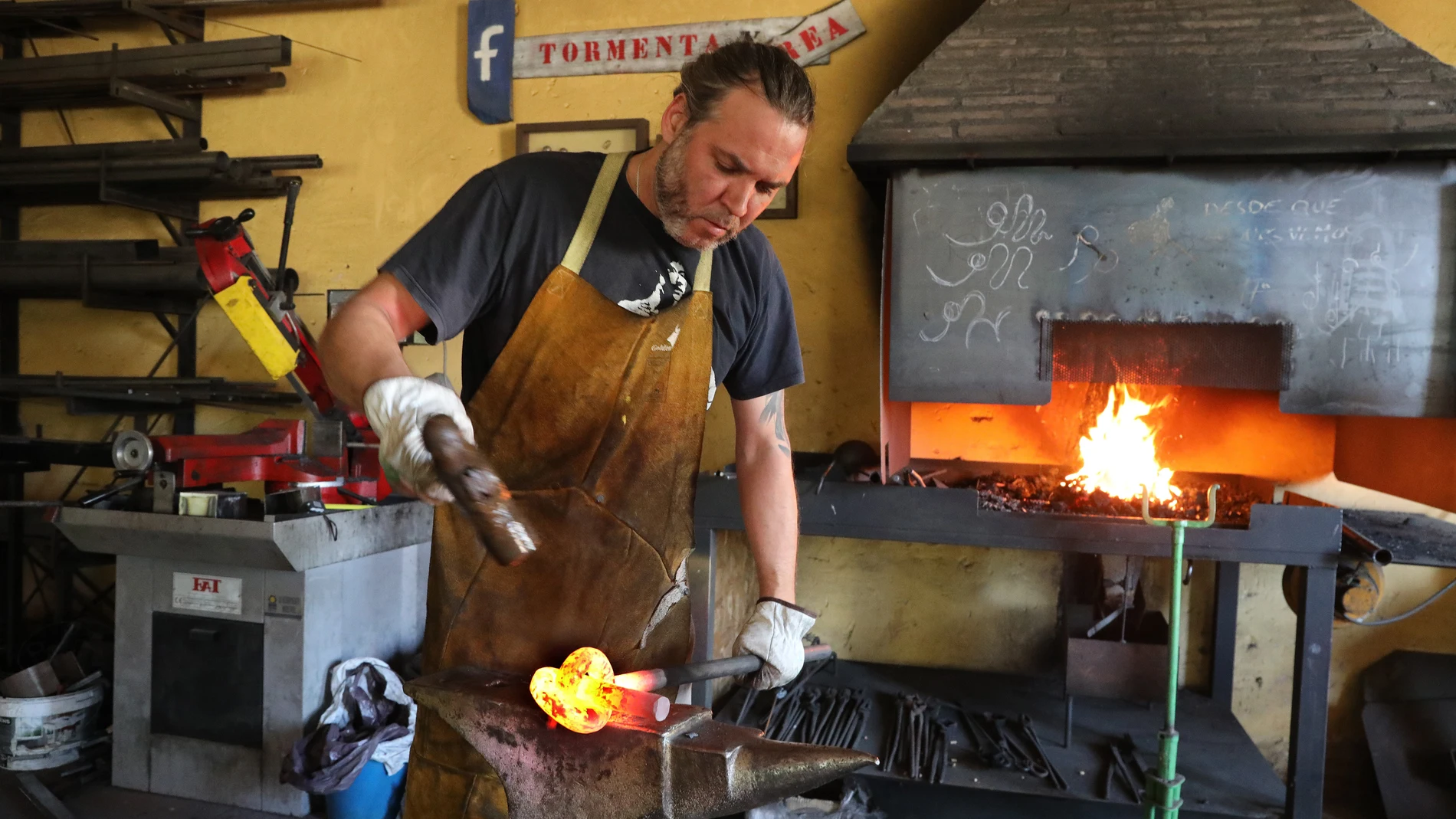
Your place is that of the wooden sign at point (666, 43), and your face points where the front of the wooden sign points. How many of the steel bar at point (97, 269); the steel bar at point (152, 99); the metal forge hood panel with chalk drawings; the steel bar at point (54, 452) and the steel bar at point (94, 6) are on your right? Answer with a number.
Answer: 4

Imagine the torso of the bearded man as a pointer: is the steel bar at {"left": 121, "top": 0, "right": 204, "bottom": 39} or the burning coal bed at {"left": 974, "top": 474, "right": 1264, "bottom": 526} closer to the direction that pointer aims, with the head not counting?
the burning coal bed

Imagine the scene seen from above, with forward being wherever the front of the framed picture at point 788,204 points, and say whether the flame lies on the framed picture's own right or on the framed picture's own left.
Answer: on the framed picture's own left

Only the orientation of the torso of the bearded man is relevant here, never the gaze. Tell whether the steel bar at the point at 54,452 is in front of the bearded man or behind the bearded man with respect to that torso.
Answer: behind

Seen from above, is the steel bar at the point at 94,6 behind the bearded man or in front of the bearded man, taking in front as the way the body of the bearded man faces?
behind

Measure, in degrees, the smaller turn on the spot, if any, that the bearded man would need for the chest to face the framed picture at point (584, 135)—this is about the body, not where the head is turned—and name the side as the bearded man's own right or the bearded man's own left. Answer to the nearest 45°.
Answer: approximately 135° to the bearded man's own left

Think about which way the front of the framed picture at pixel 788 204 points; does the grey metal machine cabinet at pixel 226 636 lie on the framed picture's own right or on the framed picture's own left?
on the framed picture's own right

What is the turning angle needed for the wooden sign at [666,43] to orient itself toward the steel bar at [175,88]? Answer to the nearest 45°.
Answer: approximately 90° to its right

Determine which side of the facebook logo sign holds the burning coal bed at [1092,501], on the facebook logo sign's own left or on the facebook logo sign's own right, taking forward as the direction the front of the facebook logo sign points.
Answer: on the facebook logo sign's own left
